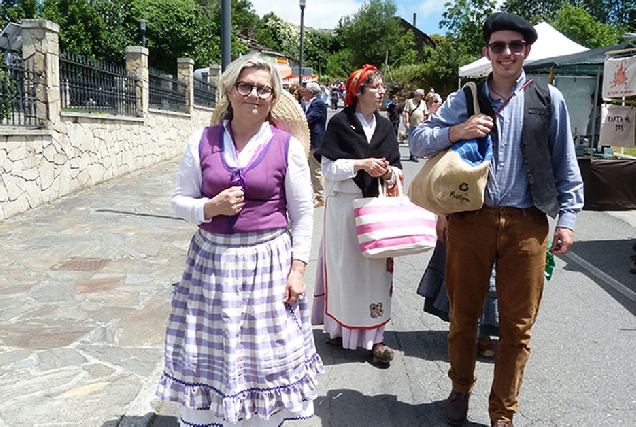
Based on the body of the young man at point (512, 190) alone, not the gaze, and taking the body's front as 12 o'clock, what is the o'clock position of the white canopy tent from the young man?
The white canopy tent is roughly at 6 o'clock from the young man.

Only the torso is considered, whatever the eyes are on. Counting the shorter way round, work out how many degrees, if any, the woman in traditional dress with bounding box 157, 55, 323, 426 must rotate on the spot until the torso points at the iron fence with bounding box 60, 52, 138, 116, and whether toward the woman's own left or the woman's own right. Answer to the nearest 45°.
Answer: approximately 180°

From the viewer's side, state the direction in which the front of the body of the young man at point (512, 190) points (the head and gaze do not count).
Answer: toward the camera

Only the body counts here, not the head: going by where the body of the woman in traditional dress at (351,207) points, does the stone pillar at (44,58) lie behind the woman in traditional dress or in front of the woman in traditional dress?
behind

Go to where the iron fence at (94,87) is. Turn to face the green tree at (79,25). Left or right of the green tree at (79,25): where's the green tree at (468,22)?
right

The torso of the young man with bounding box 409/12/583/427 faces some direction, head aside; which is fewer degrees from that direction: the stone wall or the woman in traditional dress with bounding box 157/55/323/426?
the woman in traditional dress

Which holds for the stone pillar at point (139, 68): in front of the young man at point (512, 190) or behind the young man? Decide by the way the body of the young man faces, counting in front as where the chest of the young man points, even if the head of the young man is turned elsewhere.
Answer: behind

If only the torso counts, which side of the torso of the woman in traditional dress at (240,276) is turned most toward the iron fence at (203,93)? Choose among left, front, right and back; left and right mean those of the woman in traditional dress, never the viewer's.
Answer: back

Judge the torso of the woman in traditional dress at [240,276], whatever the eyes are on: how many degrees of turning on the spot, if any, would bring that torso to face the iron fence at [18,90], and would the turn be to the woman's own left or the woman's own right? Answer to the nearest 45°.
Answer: approximately 135° to the woman's own right

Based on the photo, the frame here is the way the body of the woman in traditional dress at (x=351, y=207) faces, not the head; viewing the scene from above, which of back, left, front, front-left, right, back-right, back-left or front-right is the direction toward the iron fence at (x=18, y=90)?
back

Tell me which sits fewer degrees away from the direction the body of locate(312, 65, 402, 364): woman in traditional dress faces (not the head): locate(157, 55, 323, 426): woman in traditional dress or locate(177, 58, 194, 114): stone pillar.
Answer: the woman in traditional dress

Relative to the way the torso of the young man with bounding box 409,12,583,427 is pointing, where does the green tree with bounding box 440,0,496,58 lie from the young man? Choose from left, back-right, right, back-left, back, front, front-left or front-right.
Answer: back

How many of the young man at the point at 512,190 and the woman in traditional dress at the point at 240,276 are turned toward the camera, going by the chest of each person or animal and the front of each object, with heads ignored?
2

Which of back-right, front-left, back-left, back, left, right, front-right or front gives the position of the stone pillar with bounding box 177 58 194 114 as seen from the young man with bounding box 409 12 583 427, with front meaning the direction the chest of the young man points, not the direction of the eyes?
back-right
